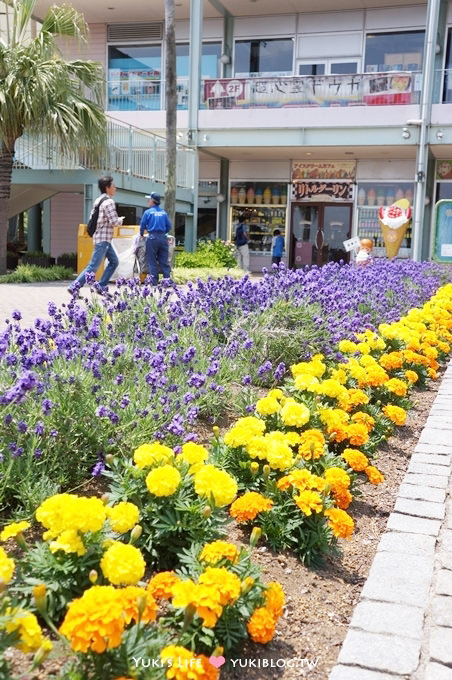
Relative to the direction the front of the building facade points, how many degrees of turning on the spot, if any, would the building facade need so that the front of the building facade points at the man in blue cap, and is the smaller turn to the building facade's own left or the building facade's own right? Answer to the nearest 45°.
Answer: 0° — it already faces them

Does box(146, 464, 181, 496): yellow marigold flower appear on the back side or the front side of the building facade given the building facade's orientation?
on the front side

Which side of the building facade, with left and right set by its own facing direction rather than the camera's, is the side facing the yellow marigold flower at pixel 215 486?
front

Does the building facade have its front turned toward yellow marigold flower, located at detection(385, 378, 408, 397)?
yes

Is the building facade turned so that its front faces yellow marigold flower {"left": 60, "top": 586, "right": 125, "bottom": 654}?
yes

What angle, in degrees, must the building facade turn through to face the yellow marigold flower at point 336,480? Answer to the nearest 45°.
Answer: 0° — it already faces it

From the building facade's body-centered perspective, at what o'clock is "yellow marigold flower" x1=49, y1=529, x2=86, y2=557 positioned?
The yellow marigold flower is roughly at 12 o'clock from the building facade.

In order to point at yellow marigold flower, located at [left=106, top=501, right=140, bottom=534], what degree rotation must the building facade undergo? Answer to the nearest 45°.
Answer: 0° — it already faces it

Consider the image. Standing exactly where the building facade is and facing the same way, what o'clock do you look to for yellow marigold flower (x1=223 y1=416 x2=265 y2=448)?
The yellow marigold flower is roughly at 12 o'clock from the building facade.

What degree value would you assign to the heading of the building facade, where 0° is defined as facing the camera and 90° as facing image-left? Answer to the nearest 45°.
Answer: approximately 0°

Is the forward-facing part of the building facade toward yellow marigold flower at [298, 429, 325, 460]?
yes

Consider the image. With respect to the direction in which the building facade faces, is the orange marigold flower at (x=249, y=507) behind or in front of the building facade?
in front

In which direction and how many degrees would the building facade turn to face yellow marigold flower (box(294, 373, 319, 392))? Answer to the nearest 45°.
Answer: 0° — it already faces it
